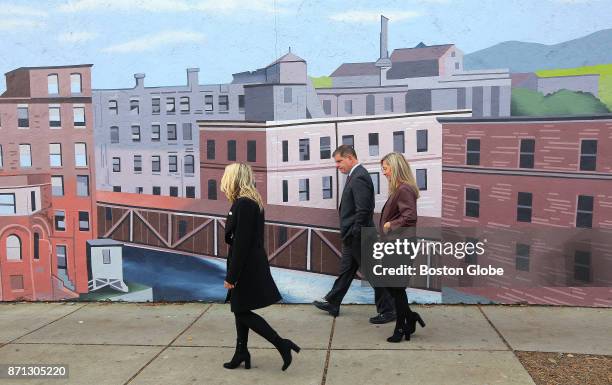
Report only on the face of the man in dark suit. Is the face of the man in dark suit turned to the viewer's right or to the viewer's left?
to the viewer's left

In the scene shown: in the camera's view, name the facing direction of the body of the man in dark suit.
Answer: to the viewer's left

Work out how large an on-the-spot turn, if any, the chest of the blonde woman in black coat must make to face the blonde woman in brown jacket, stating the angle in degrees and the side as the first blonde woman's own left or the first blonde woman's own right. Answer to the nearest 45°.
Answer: approximately 135° to the first blonde woman's own right

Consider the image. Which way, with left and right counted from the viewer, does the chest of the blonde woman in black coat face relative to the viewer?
facing to the left of the viewer

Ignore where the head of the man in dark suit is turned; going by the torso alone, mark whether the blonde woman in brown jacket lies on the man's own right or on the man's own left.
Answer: on the man's own left

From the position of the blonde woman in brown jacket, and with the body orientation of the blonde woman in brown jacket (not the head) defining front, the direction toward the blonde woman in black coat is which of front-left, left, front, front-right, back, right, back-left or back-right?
front-left

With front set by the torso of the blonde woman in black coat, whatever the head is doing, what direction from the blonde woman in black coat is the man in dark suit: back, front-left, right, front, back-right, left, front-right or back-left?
back-right

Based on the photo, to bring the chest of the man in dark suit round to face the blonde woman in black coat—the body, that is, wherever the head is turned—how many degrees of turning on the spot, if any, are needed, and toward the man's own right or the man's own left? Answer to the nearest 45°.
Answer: approximately 45° to the man's own left

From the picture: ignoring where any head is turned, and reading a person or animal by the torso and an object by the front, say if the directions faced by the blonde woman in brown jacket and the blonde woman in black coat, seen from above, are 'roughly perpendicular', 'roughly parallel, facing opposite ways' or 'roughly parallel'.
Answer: roughly parallel

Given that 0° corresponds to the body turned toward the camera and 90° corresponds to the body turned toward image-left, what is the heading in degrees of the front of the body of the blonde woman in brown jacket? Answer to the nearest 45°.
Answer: approximately 90°
